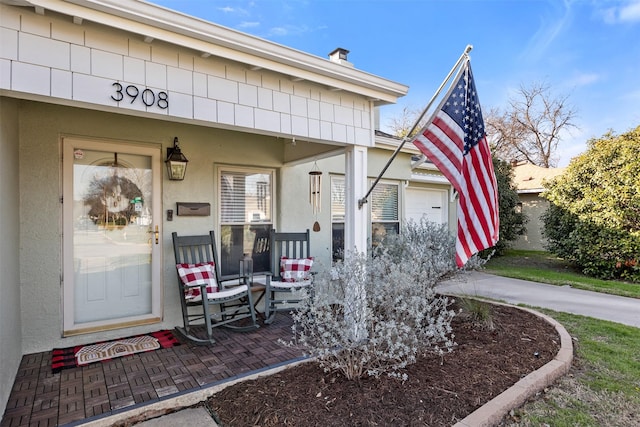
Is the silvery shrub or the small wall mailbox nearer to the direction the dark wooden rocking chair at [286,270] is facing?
the silvery shrub

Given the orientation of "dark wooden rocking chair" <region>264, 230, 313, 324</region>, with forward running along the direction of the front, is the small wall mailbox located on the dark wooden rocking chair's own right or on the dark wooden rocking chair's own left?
on the dark wooden rocking chair's own right

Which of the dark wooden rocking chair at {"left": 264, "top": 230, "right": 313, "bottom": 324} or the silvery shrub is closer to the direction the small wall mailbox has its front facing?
the silvery shrub

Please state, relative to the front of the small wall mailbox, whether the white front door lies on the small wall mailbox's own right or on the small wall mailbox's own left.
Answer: on the small wall mailbox's own right

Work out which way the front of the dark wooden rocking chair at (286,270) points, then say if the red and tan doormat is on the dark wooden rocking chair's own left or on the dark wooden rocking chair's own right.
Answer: on the dark wooden rocking chair's own right

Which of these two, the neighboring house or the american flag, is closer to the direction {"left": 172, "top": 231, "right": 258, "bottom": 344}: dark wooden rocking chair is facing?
the american flag

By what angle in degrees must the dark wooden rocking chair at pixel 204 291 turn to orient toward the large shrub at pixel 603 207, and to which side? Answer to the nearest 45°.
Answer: approximately 45° to its left

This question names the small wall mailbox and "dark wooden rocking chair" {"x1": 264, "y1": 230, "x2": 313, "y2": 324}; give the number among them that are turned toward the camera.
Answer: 2

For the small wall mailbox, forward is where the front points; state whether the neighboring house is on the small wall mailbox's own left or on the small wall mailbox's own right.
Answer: on the small wall mailbox's own left
